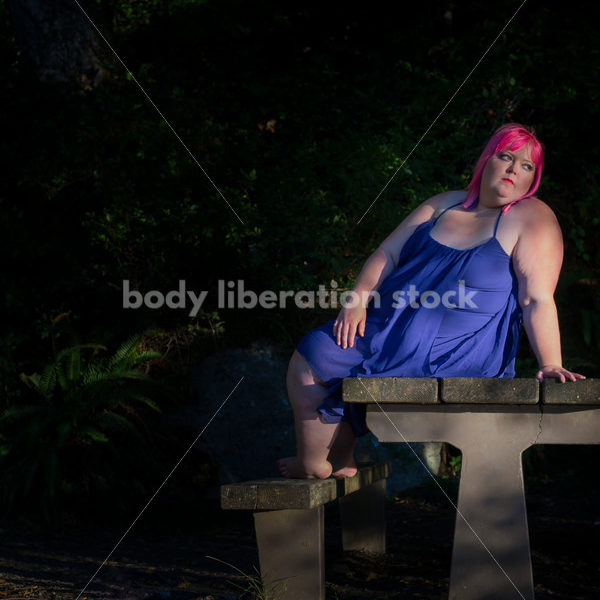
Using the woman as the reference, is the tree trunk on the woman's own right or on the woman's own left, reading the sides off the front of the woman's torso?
on the woman's own right

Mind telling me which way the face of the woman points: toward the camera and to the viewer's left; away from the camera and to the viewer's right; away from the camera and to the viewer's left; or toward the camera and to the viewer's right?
toward the camera and to the viewer's right

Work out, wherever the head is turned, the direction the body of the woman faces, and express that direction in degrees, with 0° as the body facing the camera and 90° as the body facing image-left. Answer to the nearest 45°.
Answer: approximately 45°
